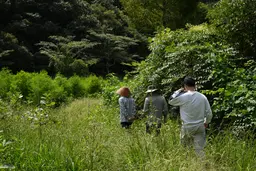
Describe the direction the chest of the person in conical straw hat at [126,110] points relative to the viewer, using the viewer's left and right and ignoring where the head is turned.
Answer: facing away from the viewer and to the left of the viewer

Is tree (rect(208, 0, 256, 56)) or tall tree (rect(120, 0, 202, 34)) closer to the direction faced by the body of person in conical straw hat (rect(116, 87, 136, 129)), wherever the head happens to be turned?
the tall tree

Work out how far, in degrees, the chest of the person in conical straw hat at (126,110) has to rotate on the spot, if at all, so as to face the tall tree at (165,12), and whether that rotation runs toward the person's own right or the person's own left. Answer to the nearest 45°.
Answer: approximately 45° to the person's own right

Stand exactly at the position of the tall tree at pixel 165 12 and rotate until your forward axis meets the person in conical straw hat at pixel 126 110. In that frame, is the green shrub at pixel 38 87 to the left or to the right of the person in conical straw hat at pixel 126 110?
right

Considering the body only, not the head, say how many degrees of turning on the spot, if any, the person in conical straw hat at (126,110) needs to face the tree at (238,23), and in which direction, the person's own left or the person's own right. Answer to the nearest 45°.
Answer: approximately 90° to the person's own right
